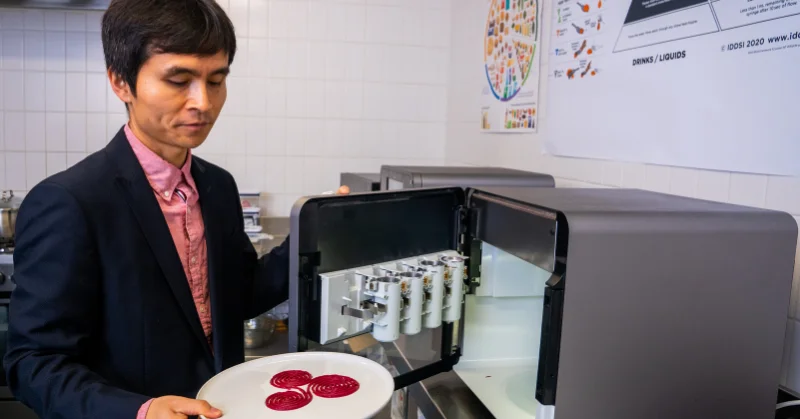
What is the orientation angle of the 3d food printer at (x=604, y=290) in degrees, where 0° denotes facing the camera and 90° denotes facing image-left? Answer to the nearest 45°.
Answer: approximately 45°

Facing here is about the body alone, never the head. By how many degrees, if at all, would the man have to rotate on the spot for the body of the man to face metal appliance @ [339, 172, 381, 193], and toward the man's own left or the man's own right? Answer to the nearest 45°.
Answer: approximately 90° to the man's own left

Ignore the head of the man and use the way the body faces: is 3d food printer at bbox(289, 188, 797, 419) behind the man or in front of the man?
in front

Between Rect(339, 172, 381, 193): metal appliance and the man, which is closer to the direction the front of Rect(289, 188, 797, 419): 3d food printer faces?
the man

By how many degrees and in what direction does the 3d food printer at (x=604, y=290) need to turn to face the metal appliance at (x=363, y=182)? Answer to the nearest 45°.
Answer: approximately 90° to its right

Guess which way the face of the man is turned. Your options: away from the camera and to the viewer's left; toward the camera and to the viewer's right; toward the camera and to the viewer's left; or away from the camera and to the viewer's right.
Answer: toward the camera and to the viewer's right

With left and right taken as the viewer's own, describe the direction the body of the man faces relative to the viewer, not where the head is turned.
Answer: facing the viewer and to the right of the viewer

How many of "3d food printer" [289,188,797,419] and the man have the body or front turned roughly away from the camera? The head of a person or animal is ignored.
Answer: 0
